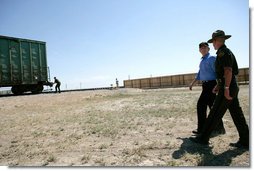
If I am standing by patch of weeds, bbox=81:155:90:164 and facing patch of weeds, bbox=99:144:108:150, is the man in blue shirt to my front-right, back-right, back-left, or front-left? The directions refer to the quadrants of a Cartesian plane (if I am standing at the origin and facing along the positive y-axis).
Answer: front-right

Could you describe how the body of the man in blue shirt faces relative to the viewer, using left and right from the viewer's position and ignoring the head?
facing the viewer and to the left of the viewer

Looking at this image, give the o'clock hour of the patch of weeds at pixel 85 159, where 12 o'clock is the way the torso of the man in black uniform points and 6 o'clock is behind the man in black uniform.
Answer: The patch of weeds is roughly at 11 o'clock from the man in black uniform.

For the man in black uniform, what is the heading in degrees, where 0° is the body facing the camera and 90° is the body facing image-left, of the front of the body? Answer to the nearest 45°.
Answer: approximately 90°

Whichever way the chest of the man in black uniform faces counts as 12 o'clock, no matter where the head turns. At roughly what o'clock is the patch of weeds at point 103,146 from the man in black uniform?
The patch of weeds is roughly at 12 o'clock from the man in black uniform.

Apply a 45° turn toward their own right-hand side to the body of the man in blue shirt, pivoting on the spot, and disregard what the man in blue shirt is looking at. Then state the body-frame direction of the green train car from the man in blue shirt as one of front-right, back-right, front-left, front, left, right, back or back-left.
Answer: front-right

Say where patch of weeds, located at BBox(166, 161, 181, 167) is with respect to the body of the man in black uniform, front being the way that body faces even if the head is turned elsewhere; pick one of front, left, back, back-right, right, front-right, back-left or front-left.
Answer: front-left

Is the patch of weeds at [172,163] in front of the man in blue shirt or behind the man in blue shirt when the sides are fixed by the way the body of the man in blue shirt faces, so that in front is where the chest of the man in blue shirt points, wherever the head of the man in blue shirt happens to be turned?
in front

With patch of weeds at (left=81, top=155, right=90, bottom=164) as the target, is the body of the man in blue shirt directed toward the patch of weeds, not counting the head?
yes

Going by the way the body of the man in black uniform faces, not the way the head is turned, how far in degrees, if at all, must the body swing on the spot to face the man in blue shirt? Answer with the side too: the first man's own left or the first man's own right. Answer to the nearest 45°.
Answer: approximately 90° to the first man's own right

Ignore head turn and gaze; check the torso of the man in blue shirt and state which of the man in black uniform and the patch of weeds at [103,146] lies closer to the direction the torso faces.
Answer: the patch of weeds

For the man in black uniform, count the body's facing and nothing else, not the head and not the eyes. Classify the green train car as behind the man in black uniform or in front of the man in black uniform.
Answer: in front

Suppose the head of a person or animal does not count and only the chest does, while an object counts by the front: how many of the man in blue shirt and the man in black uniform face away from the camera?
0
